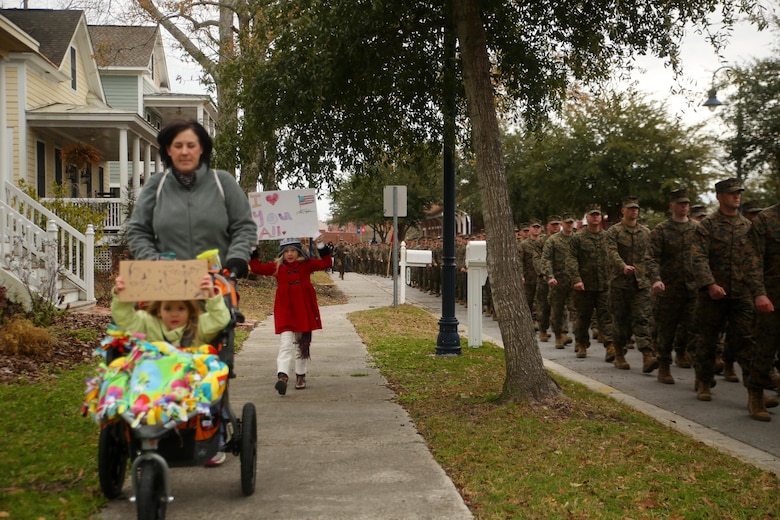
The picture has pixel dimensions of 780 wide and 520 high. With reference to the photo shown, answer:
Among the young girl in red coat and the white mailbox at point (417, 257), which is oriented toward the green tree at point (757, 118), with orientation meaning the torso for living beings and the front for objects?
the white mailbox

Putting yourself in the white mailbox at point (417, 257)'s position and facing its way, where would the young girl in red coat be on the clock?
The young girl in red coat is roughly at 3 o'clock from the white mailbox.

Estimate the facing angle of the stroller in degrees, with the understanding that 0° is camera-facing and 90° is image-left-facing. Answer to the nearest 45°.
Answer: approximately 0°

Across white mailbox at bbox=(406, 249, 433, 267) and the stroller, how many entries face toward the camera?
1

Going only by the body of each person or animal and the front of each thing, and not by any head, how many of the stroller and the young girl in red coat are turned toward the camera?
2

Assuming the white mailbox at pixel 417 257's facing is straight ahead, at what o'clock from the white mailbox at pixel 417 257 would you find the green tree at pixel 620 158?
The green tree is roughly at 11 o'clock from the white mailbox.

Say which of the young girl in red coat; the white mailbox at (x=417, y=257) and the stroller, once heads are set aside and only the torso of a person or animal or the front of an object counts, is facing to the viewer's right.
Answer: the white mailbox

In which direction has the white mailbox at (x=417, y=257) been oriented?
to the viewer's right

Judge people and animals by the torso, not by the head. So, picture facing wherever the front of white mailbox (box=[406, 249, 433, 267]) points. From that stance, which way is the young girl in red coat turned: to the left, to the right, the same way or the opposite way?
to the right
